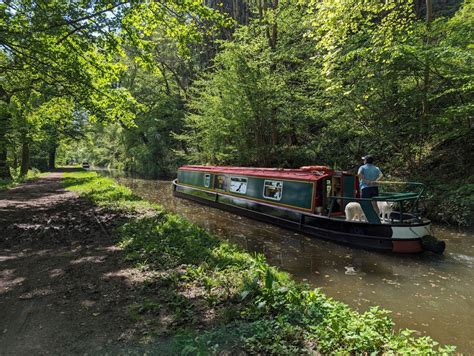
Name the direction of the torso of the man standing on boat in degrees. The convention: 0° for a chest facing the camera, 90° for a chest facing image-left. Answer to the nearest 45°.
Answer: approximately 135°

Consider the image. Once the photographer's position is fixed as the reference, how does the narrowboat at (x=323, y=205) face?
facing away from the viewer and to the left of the viewer
